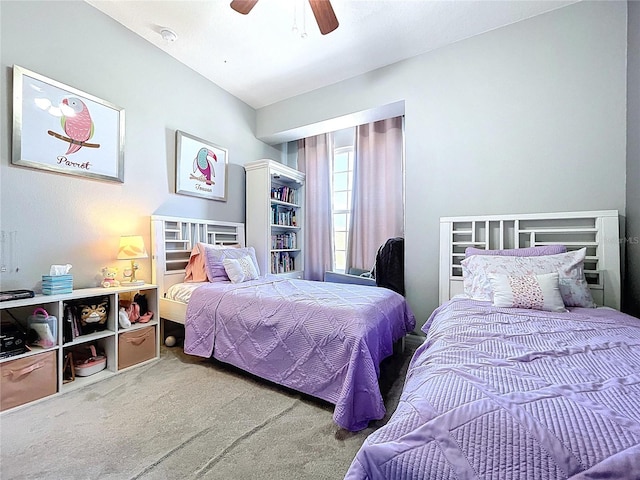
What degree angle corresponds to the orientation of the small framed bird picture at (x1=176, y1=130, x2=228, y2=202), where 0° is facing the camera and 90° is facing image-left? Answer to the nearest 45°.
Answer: approximately 315°

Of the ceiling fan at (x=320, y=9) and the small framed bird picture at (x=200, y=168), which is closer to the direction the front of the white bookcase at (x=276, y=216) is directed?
the ceiling fan

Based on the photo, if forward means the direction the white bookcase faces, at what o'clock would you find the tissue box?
The tissue box is roughly at 3 o'clock from the white bookcase.

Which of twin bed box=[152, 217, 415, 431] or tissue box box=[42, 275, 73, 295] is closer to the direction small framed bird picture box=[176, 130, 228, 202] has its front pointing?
the twin bed

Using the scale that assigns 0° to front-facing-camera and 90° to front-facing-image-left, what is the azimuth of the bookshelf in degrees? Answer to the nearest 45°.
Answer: approximately 315°

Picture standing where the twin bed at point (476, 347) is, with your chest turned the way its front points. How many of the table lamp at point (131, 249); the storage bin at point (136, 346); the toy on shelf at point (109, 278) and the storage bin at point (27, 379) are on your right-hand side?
4
